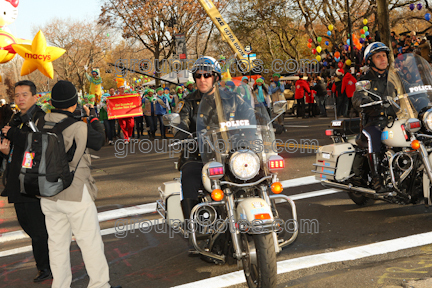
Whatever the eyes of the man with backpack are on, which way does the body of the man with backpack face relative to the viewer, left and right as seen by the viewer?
facing away from the viewer and to the right of the viewer

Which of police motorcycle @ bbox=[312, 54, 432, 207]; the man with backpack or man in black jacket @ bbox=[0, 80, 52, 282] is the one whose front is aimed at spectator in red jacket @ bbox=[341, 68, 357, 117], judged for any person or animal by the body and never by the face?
the man with backpack

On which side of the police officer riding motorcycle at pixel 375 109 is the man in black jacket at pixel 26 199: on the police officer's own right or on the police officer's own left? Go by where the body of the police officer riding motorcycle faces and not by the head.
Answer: on the police officer's own right

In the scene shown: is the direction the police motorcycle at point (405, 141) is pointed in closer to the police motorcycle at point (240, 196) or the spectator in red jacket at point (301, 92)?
the police motorcycle

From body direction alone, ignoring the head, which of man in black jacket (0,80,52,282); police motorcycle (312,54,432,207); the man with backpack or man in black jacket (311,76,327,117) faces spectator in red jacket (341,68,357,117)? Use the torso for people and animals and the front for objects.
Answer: the man with backpack

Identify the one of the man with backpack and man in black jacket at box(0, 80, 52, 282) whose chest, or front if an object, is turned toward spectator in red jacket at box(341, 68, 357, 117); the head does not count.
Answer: the man with backpack

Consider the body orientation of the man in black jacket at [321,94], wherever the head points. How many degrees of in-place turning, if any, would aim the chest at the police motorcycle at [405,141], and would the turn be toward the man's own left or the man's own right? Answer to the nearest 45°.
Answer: approximately 90° to the man's own left

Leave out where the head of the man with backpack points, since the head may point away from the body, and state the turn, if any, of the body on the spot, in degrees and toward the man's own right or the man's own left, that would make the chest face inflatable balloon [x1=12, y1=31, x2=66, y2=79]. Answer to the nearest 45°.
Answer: approximately 45° to the man's own left

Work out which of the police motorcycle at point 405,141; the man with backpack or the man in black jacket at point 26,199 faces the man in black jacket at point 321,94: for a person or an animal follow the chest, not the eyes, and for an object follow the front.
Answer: the man with backpack

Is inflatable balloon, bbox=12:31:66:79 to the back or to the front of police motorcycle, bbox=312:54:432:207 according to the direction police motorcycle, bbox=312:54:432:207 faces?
to the back
